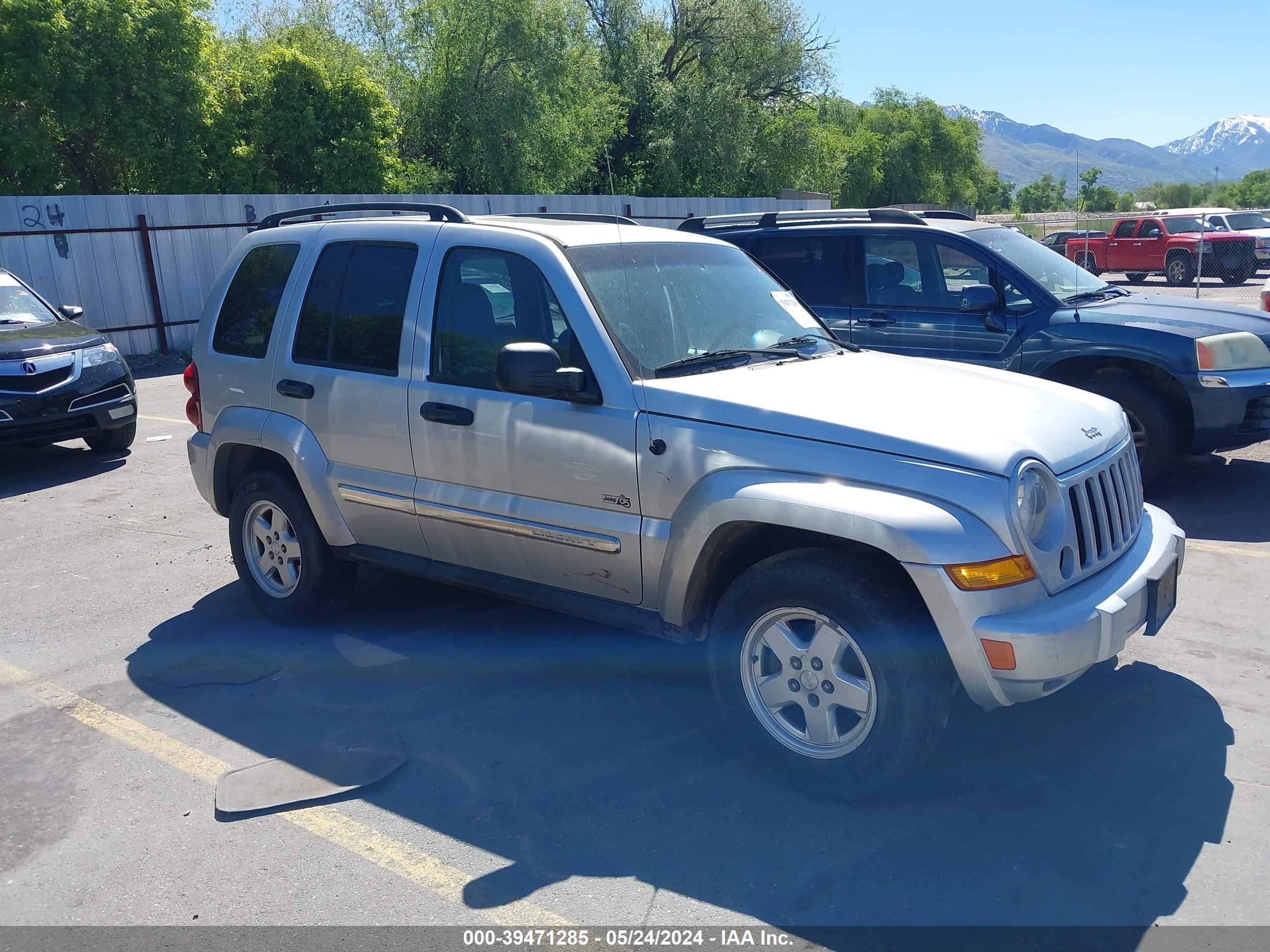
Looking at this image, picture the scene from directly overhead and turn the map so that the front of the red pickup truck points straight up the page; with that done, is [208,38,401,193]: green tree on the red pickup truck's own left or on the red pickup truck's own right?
on the red pickup truck's own right

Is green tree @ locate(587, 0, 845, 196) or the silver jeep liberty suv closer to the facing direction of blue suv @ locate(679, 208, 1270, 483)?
the silver jeep liberty suv

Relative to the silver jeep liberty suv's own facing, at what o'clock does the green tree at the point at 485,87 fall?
The green tree is roughly at 7 o'clock from the silver jeep liberty suv.

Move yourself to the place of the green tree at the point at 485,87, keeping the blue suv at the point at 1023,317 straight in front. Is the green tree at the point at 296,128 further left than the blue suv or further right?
right

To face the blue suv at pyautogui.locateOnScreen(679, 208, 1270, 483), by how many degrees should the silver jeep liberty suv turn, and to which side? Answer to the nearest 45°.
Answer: approximately 90° to its left

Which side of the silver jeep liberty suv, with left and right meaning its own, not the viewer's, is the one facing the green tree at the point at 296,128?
back

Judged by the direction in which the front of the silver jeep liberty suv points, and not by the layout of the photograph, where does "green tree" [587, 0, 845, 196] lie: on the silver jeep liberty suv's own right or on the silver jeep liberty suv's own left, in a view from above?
on the silver jeep liberty suv's own left

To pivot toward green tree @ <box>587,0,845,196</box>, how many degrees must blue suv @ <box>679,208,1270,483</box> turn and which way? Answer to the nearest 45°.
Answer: approximately 135° to its left

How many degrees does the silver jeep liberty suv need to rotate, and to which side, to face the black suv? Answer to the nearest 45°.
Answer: approximately 180°

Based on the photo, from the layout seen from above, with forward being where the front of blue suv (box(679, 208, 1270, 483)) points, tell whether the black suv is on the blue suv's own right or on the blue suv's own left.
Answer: on the blue suv's own right

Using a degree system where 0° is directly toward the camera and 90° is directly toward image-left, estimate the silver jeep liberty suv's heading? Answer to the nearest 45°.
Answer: approximately 315°

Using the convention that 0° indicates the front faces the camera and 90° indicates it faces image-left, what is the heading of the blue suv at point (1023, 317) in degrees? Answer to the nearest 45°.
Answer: approximately 315°

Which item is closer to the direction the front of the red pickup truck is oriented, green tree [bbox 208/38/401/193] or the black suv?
the black suv
